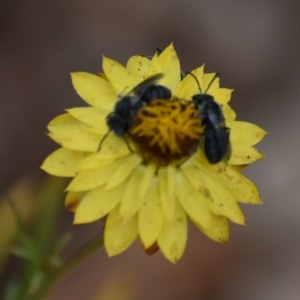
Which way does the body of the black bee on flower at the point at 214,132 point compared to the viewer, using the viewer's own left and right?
facing away from the viewer

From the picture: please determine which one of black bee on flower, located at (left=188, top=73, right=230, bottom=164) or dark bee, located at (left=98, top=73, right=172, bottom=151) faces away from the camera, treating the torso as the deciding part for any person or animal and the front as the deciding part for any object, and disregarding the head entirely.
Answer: the black bee on flower

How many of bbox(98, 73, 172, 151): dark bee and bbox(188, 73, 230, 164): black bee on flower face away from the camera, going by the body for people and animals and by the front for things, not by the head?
1
